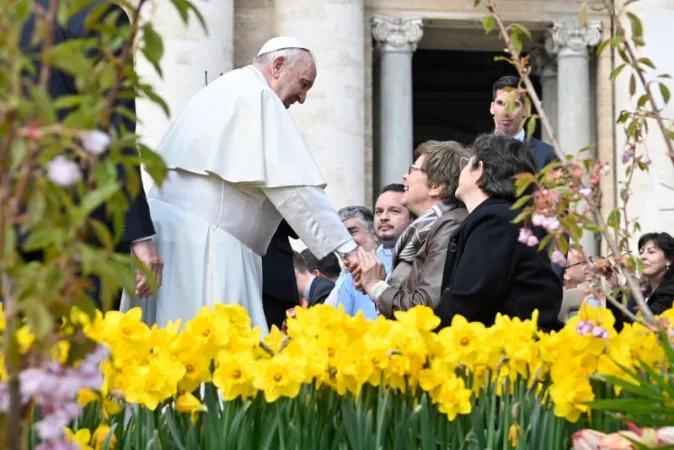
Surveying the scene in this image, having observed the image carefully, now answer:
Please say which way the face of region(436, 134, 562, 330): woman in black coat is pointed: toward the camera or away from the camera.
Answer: away from the camera

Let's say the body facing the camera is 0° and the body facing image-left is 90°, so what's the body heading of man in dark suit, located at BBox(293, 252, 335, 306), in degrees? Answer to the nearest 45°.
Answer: approximately 90°

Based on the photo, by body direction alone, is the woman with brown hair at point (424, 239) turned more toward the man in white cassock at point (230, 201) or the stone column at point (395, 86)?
the man in white cassock

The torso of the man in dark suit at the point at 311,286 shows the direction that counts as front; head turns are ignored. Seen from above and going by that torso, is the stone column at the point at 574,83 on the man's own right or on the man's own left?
on the man's own right

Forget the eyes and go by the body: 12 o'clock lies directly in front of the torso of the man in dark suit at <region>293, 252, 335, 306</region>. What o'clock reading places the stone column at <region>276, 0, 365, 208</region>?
The stone column is roughly at 3 o'clock from the man in dark suit.

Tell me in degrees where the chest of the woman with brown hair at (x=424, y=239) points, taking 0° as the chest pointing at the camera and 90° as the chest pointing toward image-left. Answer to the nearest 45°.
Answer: approximately 90°

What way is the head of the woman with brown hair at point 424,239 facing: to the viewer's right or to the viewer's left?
to the viewer's left

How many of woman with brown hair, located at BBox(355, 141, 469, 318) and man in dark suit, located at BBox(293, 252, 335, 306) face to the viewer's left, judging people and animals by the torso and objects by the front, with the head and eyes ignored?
2

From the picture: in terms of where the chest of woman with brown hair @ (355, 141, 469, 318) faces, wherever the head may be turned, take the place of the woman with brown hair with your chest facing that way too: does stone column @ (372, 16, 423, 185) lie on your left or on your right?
on your right
